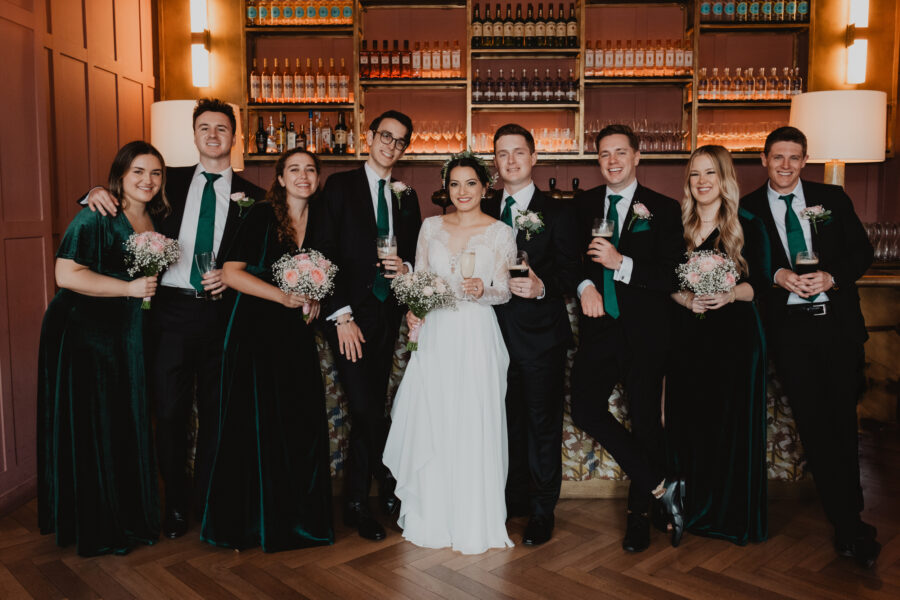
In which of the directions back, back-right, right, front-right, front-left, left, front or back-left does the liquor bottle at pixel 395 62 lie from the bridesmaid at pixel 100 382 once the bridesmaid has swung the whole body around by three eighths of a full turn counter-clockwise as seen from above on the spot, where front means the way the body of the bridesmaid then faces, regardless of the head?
front-right

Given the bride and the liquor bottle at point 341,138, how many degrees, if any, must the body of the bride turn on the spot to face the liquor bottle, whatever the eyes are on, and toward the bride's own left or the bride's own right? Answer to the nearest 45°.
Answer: approximately 180°

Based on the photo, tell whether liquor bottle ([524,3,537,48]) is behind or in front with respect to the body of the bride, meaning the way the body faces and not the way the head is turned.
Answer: behind

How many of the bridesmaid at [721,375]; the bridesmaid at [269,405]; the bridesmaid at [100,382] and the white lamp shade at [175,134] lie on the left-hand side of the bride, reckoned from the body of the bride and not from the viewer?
1

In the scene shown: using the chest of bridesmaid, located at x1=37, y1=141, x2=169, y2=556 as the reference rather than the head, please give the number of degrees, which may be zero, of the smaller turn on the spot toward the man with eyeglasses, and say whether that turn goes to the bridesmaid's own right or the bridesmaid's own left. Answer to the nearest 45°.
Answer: approximately 45° to the bridesmaid's own left

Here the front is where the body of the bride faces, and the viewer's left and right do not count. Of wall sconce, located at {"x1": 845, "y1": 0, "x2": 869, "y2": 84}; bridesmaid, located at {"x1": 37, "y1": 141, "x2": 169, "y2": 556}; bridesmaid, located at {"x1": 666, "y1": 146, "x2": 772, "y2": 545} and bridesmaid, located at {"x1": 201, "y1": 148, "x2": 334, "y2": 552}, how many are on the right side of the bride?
2

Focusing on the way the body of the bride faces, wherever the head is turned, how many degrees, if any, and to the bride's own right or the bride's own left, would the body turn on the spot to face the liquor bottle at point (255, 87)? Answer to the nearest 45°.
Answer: approximately 135° to the bride's own right

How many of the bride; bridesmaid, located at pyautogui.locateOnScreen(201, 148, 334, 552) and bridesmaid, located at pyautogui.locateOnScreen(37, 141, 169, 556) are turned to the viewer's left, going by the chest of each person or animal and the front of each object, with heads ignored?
0

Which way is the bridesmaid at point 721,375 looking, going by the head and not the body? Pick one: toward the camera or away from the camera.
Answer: toward the camera

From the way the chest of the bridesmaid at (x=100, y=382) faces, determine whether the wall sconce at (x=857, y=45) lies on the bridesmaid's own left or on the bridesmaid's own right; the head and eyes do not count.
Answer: on the bridesmaid's own left

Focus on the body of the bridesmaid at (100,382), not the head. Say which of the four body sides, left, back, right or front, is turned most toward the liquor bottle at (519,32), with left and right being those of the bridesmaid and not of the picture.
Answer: left

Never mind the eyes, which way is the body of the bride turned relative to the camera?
toward the camera

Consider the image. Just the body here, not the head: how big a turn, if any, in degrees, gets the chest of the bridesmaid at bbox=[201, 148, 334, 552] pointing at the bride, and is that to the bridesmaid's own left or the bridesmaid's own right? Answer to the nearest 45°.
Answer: approximately 45° to the bridesmaid's own left

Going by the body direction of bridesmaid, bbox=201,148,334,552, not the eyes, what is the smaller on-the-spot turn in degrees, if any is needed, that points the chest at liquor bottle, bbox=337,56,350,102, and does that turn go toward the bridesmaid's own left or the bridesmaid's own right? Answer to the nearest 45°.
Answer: approximately 135° to the bridesmaid's own left

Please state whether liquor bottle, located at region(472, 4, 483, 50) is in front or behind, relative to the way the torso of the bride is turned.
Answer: behind
